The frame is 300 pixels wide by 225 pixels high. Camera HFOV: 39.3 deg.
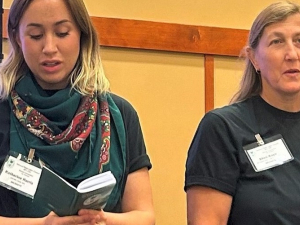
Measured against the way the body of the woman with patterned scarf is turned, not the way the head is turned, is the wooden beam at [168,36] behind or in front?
behind

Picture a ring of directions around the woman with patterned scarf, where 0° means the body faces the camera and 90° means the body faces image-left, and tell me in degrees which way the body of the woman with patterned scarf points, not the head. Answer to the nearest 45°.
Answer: approximately 0°
